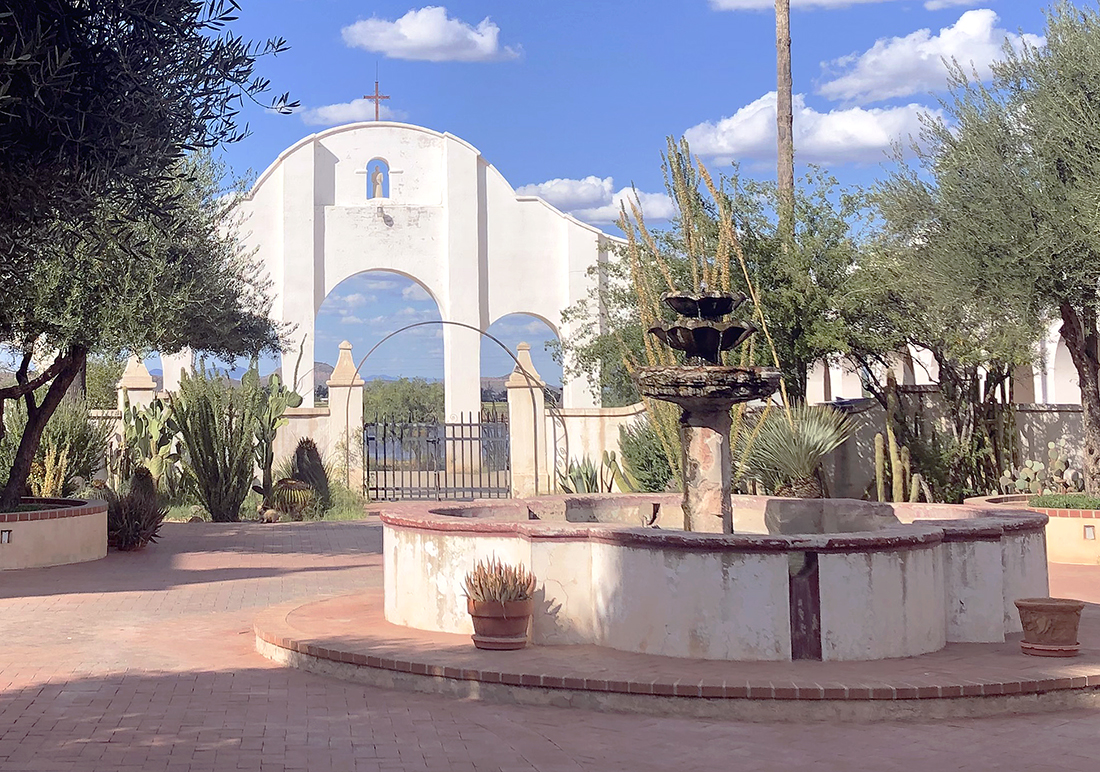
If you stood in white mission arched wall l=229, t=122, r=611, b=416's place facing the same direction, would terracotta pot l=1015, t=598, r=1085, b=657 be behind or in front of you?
in front

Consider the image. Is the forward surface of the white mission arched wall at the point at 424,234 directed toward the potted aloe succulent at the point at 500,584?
yes

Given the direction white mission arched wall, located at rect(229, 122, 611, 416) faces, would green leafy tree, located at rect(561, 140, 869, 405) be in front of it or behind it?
in front

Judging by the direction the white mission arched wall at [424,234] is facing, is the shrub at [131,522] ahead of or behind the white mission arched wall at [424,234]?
ahead

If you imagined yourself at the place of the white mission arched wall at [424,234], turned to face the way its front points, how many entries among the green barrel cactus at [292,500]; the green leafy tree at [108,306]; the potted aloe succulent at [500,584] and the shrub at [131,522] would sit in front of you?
4

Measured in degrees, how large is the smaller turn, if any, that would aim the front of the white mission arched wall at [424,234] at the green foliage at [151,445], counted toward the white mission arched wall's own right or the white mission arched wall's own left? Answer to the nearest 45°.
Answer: approximately 45° to the white mission arched wall's own right
